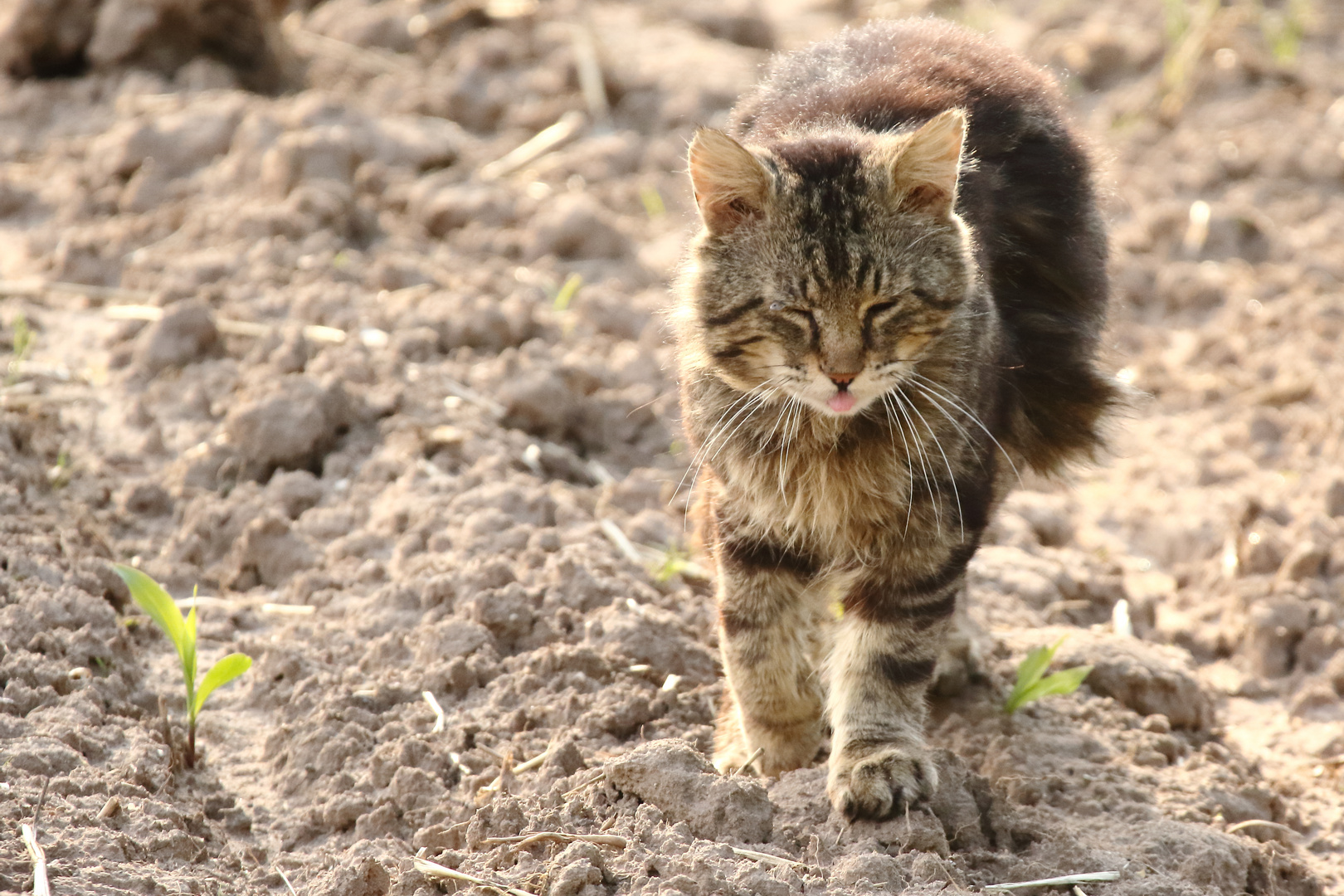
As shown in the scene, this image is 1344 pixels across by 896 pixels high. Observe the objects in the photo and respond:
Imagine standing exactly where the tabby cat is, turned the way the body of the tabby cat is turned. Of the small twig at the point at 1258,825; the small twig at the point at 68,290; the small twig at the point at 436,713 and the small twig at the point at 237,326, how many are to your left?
1

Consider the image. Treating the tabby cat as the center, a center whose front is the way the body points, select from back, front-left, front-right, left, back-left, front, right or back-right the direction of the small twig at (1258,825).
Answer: left

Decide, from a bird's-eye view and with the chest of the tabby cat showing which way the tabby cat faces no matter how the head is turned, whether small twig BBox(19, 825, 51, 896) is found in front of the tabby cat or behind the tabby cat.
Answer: in front

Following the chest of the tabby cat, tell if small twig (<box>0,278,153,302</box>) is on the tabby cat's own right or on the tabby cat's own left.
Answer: on the tabby cat's own right

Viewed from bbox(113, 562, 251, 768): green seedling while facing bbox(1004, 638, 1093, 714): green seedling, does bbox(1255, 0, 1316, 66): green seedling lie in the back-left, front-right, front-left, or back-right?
front-left

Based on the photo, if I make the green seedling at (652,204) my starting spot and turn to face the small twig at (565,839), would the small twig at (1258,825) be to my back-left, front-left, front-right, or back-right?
front-left

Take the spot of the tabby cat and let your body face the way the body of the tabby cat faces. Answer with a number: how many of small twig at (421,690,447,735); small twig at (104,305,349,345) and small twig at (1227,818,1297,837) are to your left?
1

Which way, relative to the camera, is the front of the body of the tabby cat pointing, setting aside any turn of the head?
toward the camera

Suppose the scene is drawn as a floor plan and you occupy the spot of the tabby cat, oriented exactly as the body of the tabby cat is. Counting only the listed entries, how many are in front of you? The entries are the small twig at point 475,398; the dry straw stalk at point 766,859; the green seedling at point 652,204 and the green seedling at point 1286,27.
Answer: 1

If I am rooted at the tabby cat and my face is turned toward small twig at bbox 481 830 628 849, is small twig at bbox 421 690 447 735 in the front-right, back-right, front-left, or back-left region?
front-right

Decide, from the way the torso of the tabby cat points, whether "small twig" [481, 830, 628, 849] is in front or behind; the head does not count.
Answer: in front

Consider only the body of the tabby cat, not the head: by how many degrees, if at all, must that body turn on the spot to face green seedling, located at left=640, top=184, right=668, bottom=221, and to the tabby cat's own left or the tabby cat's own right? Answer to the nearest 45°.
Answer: approximately 180°

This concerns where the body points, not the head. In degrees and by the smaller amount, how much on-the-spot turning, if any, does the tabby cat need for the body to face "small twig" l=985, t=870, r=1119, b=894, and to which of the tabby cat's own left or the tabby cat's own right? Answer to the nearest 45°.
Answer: approximately 45° to the tabby cat's own left
